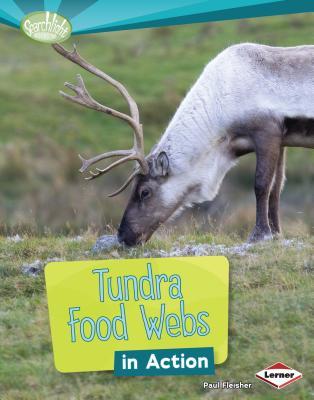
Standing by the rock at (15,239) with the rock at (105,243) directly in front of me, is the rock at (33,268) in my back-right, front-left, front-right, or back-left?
front-right

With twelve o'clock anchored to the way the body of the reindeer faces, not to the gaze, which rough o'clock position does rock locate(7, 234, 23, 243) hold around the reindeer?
The rock is roughly at 12 o'clock from the reindeer.

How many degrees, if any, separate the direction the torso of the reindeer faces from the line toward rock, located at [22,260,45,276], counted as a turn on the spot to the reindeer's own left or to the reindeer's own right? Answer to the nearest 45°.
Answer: approximately 45° to the reindeer's own left

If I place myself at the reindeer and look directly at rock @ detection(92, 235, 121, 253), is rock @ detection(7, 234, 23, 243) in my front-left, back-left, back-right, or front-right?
front-right

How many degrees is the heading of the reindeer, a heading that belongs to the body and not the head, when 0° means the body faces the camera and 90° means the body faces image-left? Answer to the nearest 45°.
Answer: approximately 90°

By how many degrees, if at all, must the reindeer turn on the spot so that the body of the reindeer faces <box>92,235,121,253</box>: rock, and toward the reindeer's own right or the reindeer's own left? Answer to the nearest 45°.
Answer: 0° — it already faces it

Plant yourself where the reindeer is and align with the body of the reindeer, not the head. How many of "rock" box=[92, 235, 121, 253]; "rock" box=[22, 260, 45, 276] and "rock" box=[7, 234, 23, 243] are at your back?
0

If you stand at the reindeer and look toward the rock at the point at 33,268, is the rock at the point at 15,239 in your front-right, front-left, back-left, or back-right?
front-right
